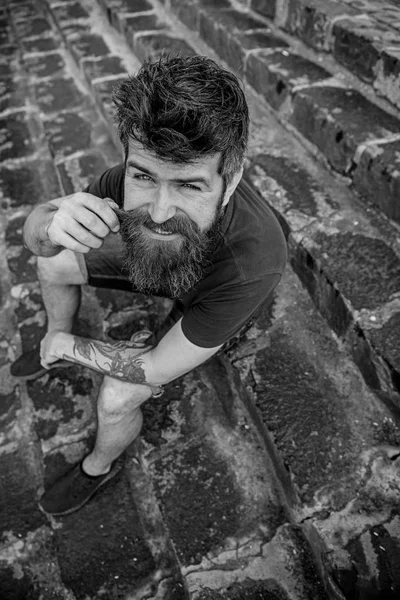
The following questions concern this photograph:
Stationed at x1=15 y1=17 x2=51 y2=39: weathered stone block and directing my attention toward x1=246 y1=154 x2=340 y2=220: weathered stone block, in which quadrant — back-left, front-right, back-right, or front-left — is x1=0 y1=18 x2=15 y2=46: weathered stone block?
back-right

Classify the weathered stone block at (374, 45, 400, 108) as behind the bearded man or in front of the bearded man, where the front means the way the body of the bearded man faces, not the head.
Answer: behind

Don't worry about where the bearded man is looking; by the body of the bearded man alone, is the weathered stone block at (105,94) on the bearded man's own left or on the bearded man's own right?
on the bearded man's own right

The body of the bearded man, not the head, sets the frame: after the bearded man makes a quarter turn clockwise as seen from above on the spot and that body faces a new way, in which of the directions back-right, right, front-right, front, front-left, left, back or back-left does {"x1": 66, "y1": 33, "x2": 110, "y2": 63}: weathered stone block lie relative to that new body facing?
front-right

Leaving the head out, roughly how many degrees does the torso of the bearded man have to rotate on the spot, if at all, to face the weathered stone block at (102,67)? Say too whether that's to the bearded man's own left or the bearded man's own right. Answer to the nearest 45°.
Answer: approximately 135° to the bearded man's own right

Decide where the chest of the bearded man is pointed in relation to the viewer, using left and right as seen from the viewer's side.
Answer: facing the viewer and to the left of the viewer

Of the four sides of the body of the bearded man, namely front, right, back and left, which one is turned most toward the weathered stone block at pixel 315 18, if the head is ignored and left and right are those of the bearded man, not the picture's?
back

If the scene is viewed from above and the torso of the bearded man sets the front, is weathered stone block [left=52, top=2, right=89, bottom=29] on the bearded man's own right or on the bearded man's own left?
on the bearded man's own right
